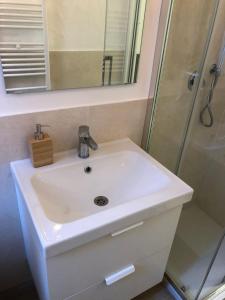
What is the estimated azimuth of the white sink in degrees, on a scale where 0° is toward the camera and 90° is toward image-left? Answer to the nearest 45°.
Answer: approximately 315°

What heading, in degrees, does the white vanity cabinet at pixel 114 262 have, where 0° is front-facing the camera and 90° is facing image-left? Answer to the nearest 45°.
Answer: approximately 315°

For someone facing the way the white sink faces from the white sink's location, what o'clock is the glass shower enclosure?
The glass shower enclosure is roughly at 9 o'clock from the white sink.
